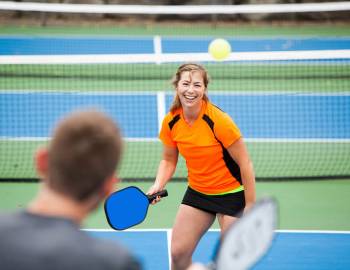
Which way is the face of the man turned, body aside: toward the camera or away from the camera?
away from the camera

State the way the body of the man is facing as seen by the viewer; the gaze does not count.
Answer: away from the camera

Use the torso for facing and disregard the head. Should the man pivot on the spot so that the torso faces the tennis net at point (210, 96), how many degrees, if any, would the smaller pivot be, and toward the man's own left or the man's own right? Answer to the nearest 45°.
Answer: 0° — they already face it

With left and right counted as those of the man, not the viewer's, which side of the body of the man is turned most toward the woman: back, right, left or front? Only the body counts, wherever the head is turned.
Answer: front

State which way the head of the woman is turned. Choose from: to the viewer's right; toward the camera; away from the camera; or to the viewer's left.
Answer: toward the camera

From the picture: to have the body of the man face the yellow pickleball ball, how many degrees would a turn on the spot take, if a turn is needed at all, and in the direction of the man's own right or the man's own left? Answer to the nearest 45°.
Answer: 0° — they already face it
